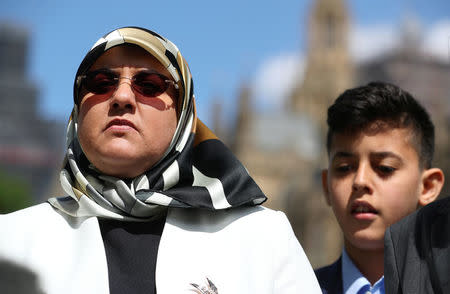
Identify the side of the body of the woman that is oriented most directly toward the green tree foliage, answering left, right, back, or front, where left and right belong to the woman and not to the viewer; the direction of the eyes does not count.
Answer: back

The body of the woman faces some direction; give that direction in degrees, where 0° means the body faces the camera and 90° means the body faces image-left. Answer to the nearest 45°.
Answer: approximately 0°

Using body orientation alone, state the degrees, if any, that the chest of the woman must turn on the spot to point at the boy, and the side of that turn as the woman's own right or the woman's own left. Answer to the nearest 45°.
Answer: approximately 135° to the woman's own left
